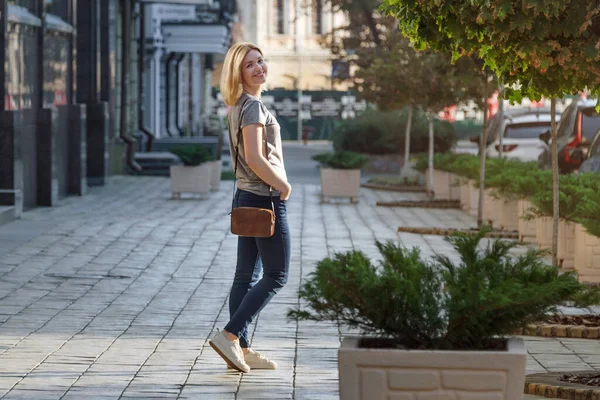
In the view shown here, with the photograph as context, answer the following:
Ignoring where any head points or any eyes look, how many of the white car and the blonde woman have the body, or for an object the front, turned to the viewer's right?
1

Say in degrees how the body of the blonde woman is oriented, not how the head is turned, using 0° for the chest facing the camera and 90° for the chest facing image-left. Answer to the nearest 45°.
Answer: approximately 270°

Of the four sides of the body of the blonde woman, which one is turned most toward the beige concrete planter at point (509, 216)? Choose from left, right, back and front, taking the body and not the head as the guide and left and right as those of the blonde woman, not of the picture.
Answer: left

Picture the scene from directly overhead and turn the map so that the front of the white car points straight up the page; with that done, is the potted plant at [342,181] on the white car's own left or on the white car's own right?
on the white car's own left

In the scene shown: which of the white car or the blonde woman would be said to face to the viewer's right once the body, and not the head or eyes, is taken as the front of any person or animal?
the blonde woman

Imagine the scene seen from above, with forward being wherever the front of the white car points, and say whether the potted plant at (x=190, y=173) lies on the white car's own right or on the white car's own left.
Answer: on the white car's own left

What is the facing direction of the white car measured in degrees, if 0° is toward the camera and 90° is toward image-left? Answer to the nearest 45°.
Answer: approximately 135°

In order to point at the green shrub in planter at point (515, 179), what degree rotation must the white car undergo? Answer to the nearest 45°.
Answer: approximately 135° to its left

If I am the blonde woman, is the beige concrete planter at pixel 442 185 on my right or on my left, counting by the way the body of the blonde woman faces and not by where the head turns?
on my left
